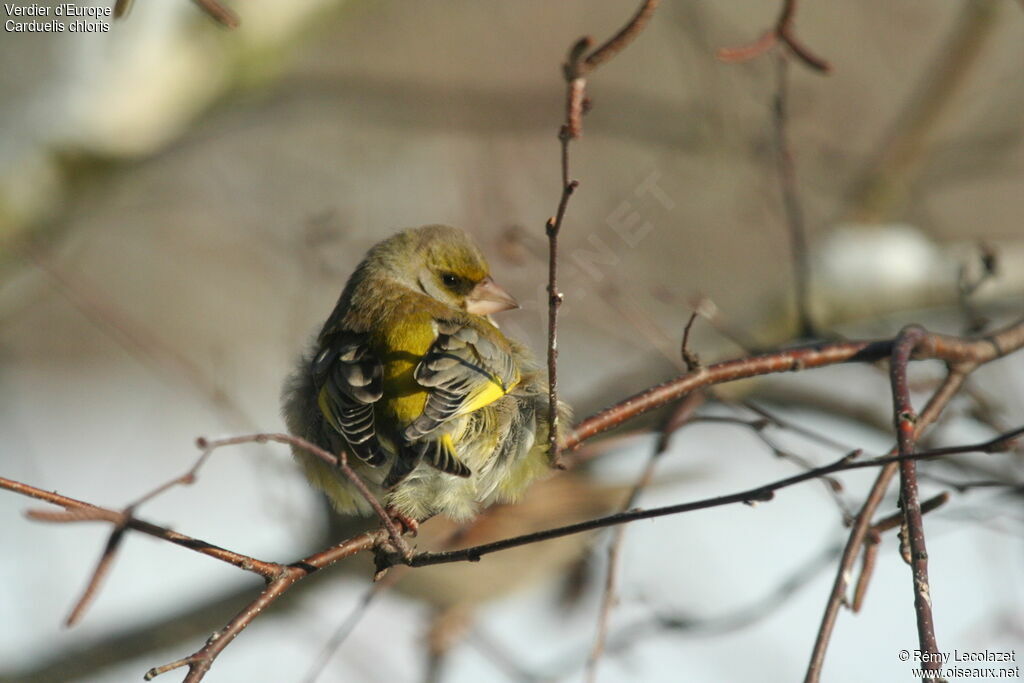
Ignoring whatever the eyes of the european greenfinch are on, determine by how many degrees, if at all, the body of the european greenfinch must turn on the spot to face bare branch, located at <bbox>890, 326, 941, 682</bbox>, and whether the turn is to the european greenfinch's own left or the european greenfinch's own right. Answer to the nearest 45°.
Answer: approximately 135° to the european greenfinch's own right

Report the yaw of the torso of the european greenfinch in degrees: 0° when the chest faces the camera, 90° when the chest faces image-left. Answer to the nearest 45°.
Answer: approximately 180°

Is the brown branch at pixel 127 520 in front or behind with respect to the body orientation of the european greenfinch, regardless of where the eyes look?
behind

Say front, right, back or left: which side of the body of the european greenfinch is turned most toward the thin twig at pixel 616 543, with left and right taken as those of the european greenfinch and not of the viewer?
right

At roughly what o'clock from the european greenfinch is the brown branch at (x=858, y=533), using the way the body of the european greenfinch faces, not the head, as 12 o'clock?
The brown branch is roughly at 4 o'clock from the european greenfinch.
